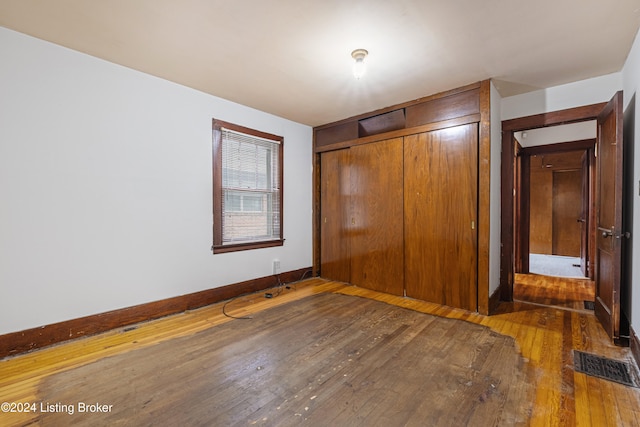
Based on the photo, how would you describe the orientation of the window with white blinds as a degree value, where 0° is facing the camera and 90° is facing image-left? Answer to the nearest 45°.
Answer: approximately 315°

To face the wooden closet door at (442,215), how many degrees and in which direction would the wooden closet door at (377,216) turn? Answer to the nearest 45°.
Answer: approximately 90° to its left

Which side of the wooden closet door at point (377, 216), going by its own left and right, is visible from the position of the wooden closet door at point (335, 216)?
right

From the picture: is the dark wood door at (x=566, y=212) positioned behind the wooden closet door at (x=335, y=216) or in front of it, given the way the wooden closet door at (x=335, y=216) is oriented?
behind

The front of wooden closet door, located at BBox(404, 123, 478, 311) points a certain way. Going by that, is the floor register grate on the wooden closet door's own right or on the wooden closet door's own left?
on the wooden closet door's own left

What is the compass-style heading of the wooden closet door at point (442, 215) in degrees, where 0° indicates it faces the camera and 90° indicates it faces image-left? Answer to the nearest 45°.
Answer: approximately 45°

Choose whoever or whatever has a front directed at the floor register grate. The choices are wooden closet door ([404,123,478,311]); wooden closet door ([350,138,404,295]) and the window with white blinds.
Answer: the window with white blinds

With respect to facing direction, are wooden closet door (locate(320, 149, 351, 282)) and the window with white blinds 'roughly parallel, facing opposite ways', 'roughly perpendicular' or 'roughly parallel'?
roughly perpendicular
